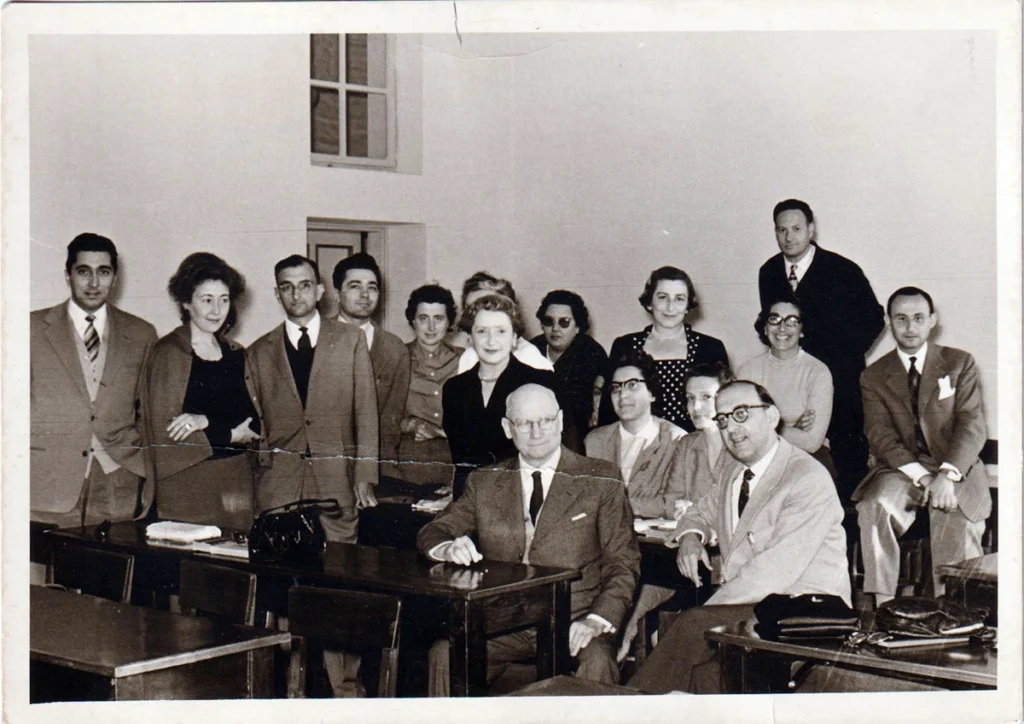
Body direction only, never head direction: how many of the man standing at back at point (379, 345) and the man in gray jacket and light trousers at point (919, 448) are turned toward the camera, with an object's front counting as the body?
2

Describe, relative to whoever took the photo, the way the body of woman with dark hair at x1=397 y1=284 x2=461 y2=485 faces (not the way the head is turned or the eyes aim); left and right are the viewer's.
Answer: facing the viewer

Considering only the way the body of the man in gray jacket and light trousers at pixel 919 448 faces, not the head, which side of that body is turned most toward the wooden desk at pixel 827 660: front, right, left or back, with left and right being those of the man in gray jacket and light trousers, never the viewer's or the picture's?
front

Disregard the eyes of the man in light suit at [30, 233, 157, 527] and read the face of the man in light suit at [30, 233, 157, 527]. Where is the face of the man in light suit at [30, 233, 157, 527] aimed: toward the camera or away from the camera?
toward the camera

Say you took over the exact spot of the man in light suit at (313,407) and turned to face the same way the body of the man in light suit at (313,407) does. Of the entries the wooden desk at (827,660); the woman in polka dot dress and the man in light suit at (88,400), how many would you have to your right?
1

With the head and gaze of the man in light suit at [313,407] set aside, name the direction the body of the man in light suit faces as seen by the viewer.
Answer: toward the camera

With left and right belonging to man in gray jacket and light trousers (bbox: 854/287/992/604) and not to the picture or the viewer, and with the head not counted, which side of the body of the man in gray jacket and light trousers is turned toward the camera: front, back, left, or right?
front

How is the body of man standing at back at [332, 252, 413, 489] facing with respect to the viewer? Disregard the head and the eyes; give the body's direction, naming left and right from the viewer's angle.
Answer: facing the viewer

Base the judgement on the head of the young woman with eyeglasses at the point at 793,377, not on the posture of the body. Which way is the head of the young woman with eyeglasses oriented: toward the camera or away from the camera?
toward the camera

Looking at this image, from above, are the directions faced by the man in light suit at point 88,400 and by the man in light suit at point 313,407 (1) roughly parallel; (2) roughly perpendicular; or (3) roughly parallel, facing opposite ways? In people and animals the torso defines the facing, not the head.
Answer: roughly parallel

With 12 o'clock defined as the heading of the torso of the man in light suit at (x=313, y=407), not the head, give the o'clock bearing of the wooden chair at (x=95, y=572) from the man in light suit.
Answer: The wooden chair is roughly at 2 o'clock from the man in light suit.
